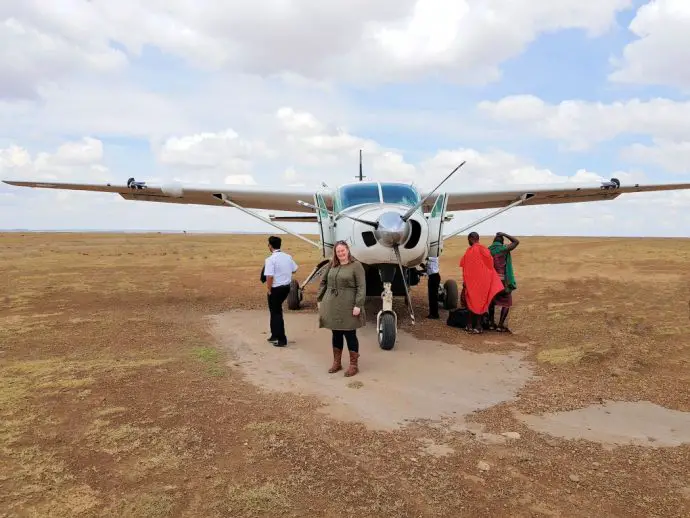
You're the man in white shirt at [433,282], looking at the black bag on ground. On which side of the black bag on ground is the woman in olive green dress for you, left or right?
right

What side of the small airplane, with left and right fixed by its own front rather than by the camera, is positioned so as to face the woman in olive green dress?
front

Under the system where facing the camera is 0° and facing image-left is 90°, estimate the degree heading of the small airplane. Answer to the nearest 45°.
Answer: approximately 0°
